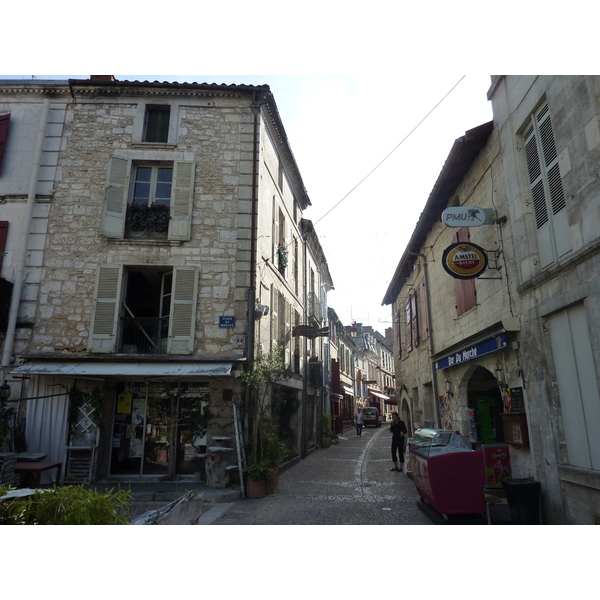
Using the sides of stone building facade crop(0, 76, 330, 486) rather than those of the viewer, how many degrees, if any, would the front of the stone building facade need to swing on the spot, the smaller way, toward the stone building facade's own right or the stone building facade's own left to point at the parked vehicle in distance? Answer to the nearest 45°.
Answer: approximately 135° to the stone building facade's own left

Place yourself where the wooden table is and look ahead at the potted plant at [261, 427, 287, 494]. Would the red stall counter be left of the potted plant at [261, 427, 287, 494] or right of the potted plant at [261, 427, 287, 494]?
right

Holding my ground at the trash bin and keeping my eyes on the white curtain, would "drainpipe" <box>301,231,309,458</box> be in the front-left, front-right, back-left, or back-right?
front-right

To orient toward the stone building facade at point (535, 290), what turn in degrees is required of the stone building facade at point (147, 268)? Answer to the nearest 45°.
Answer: approximately 45° to its left

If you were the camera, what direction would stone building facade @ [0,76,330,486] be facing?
facing the viewer

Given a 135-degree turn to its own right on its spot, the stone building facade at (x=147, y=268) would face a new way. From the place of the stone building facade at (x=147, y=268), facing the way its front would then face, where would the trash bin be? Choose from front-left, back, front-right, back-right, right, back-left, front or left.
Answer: back

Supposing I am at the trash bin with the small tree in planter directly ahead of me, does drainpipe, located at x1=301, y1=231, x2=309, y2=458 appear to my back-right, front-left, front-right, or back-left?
front-right

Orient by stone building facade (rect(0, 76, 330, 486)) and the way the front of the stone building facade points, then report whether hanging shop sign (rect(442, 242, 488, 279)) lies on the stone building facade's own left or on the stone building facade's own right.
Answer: on the stone building facade's own left

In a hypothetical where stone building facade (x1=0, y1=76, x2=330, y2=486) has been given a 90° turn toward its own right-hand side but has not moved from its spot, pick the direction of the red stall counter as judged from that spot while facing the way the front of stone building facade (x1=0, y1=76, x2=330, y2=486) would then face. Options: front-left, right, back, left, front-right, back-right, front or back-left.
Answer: back-left

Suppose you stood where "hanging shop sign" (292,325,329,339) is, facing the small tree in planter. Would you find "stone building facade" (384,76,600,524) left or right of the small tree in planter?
left

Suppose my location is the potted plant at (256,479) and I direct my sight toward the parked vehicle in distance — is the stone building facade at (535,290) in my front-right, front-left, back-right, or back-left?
back-right

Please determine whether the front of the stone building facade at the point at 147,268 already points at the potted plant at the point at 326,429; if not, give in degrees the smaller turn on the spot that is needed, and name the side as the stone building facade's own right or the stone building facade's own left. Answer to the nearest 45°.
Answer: approximately 135° to the stone building facade's own left
